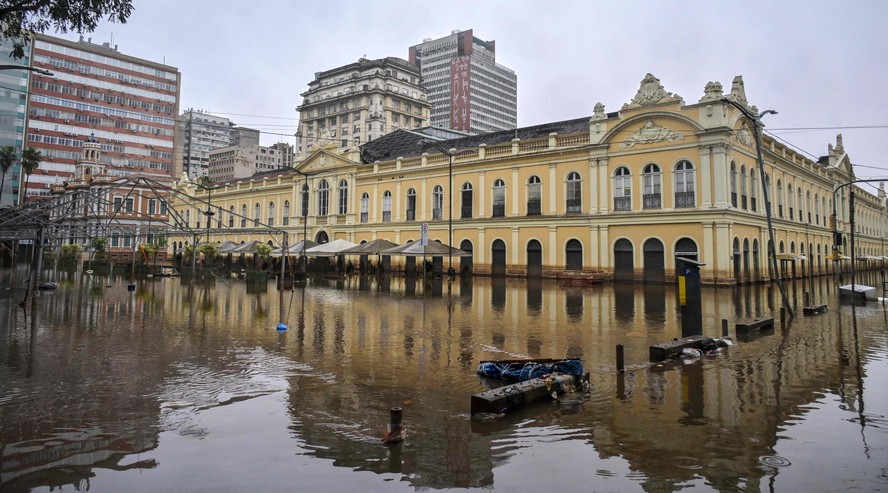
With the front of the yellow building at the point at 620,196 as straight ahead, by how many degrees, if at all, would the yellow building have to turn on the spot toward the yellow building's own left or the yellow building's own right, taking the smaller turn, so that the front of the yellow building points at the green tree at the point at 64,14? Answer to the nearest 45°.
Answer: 0° — it already faces it

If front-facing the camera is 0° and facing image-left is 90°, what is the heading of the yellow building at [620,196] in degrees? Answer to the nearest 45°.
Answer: approximately 45°

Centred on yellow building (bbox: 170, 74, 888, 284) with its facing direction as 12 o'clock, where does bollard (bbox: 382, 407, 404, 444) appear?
The bollard is roughly at 11 o'clock from the yellow building.

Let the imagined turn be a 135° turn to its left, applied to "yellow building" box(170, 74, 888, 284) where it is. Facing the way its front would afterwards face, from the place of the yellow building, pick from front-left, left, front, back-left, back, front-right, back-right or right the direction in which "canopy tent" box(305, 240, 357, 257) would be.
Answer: back

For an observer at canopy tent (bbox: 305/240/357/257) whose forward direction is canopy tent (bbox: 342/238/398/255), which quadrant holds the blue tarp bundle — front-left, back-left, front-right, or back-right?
front-right

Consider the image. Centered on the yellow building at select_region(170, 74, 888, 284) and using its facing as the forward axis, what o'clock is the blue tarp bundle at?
The blue tarp bundle is roughly at 11 o'clock from the yellow building.
